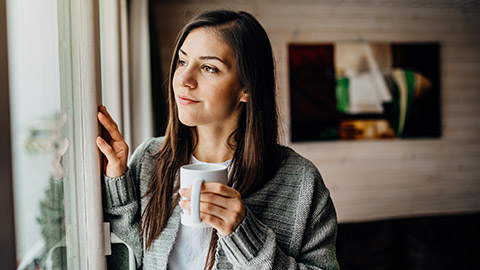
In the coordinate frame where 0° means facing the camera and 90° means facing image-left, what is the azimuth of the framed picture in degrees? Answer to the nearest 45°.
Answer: approximately 0°

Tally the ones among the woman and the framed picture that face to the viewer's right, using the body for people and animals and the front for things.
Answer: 0

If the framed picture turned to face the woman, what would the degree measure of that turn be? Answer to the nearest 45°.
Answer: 0° — it already faces them

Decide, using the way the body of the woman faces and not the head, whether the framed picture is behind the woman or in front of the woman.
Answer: behind

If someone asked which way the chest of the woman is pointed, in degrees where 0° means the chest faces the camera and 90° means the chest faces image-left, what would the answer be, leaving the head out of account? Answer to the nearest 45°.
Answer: approximately 45°
